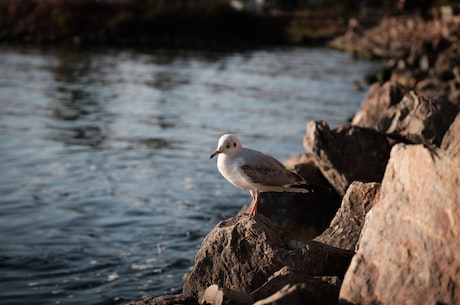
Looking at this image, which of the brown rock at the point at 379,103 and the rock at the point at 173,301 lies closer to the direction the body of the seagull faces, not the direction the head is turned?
the rock

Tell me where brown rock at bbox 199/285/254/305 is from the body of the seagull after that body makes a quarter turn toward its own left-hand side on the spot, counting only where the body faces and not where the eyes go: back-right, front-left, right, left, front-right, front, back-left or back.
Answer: front

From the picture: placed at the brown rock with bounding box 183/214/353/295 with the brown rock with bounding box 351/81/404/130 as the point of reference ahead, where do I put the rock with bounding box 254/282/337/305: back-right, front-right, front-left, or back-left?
back-right

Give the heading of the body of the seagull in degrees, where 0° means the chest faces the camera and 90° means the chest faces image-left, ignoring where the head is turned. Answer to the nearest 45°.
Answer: approximately 90°

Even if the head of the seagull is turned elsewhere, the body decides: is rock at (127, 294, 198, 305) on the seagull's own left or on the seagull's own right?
on the seagull's own left

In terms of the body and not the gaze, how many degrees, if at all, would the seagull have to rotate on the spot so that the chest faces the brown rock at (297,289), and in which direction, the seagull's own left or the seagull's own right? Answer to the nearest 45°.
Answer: approximately 90° to the seagull's own left

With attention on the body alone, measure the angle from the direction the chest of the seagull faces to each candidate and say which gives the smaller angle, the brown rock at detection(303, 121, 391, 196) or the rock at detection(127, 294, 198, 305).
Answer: the rock

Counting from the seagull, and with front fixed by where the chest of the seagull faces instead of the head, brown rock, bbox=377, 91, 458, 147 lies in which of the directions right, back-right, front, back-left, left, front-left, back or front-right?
back-right

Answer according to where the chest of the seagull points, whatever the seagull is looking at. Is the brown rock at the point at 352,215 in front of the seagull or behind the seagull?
behind
